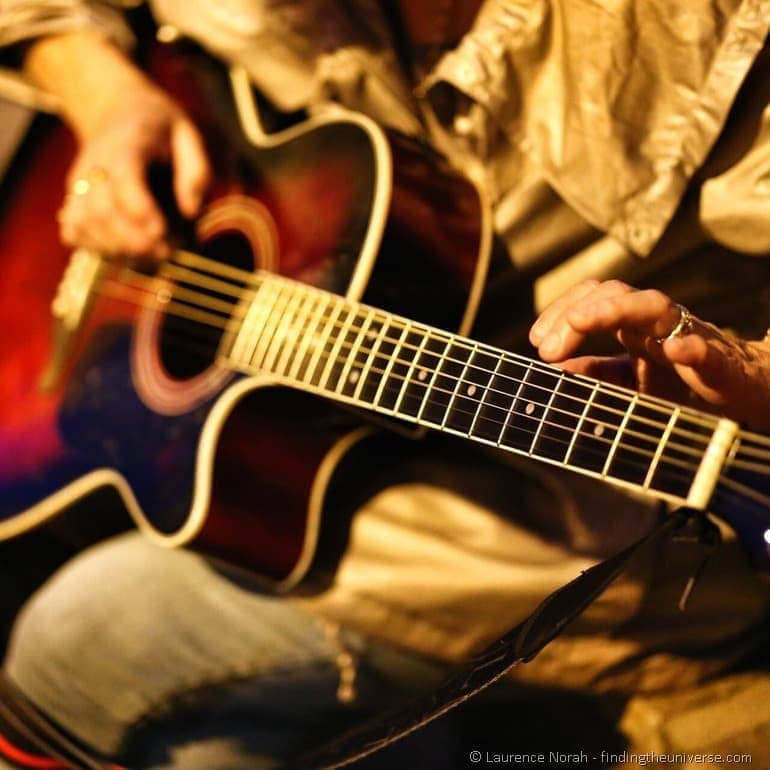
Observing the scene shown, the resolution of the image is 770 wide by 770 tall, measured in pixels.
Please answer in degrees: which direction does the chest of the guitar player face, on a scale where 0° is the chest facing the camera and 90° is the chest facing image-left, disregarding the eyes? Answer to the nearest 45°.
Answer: approximately 45°
